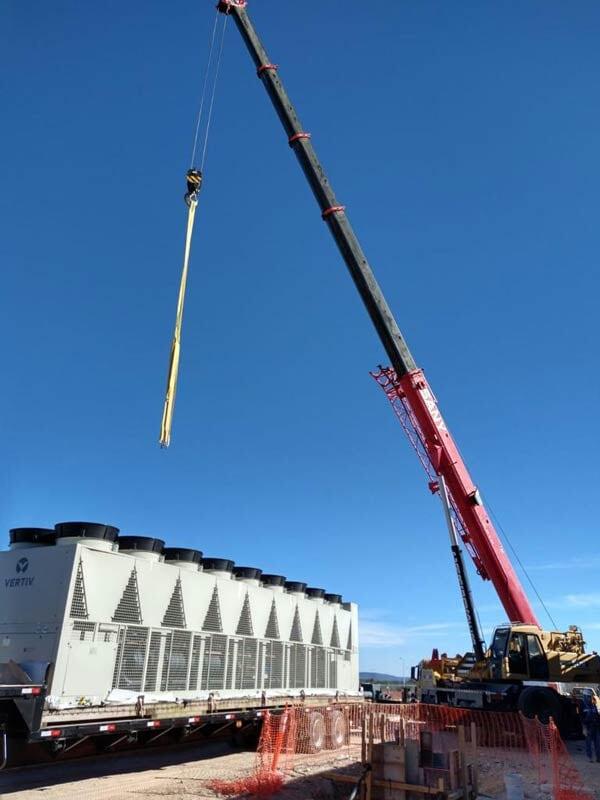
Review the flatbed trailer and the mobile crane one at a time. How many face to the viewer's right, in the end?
0

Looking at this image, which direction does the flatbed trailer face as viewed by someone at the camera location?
facing the viewer and to the left of the viewer

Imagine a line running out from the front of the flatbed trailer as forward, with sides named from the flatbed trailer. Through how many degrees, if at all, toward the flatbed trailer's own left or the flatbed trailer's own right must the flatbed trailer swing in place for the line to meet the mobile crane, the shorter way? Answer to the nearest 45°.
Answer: approximately 180°

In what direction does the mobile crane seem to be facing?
to the viewer's left
